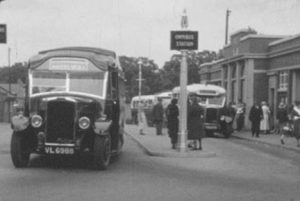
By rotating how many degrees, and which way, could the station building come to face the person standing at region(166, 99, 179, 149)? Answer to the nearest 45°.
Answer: approximately 45° to its left

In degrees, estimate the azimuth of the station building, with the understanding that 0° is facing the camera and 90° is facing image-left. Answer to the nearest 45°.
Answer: approximately 45°

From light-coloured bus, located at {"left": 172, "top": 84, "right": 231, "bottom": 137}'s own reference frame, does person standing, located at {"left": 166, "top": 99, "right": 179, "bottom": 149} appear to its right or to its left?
on its right

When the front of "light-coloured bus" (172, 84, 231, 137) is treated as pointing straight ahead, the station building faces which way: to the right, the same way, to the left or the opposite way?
to the right
